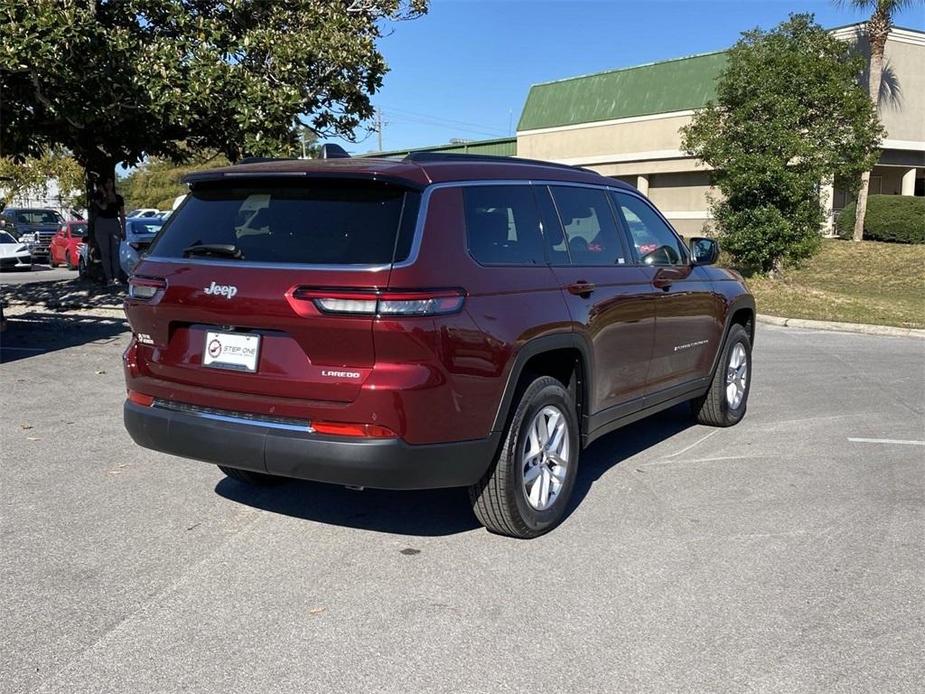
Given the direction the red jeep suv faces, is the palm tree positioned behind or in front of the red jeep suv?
in front

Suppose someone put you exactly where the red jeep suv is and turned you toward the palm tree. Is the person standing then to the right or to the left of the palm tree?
left

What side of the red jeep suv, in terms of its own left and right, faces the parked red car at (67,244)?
left

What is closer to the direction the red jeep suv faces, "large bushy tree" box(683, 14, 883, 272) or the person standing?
the large bushy tree

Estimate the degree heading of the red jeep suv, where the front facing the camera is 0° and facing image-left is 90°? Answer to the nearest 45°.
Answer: approximately 225°

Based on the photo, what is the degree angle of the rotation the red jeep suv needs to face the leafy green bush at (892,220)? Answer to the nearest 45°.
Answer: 0° — it already faces it

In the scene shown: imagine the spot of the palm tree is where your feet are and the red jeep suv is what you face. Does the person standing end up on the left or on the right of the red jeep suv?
right
